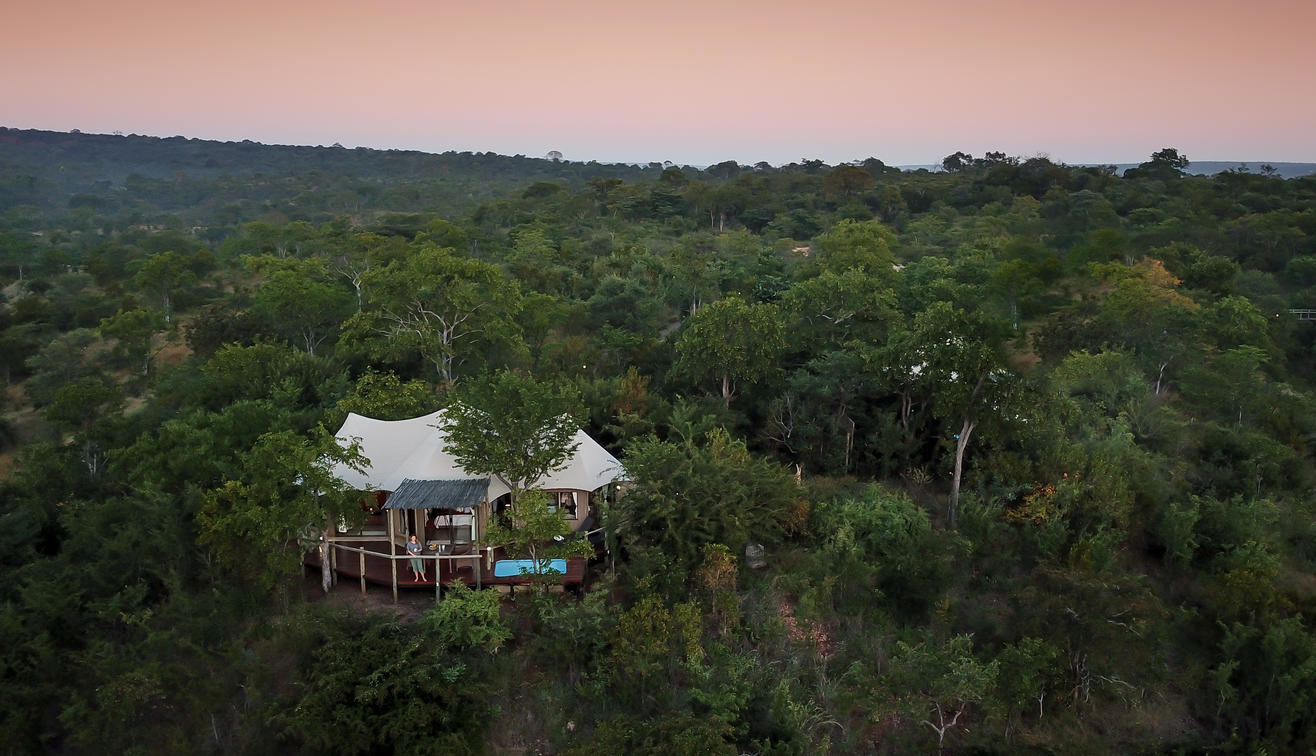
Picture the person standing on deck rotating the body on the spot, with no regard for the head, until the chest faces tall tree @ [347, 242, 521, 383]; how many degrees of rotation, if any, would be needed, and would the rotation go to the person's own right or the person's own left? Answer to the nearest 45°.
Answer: approximately 180°

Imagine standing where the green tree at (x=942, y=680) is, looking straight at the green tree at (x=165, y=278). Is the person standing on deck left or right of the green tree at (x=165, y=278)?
left

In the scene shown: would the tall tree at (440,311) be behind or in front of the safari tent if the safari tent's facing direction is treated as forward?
behind

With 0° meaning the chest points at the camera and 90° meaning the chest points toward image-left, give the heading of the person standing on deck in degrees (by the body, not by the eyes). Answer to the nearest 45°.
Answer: approximately 0°

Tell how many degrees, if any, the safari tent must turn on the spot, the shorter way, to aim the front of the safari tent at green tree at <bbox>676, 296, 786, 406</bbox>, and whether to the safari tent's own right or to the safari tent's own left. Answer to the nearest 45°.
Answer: approximately 135° to the safari tent's own left

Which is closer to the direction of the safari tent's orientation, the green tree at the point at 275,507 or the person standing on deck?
the person standing on deck

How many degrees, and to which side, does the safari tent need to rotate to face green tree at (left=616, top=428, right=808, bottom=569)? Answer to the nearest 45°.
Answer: approximately 45° to its left

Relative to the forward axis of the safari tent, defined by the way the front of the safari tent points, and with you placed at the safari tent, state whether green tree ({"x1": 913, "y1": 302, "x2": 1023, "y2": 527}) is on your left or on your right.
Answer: on your left

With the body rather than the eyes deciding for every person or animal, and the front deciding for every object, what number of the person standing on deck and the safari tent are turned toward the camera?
2

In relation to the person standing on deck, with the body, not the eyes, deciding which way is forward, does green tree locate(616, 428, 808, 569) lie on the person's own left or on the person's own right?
on the person's own left

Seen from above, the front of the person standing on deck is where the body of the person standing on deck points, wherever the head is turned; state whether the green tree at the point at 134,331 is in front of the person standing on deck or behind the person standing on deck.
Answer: behind
